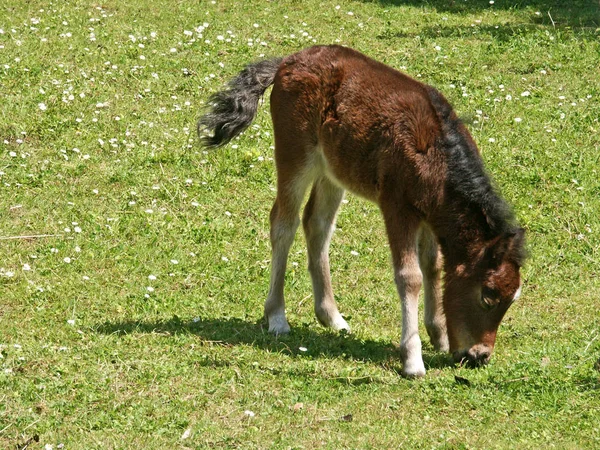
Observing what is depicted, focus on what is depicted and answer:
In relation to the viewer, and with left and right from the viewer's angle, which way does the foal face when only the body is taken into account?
facing the viewer and to the right of the viewer
